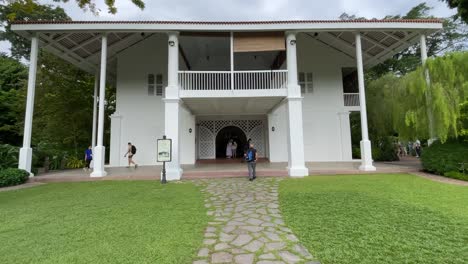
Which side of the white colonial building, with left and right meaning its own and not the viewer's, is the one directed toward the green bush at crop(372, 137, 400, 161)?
left

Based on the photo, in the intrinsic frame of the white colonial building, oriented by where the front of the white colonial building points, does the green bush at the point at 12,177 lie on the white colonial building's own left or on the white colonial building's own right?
on the white colonial building's own right

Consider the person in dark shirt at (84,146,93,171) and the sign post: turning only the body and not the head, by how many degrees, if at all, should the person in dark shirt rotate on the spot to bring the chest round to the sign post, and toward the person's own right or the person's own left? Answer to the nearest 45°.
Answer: approximately 45° to the person's own right

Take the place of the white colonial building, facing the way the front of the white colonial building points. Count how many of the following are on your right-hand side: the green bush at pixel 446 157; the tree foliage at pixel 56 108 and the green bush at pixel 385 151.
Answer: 1

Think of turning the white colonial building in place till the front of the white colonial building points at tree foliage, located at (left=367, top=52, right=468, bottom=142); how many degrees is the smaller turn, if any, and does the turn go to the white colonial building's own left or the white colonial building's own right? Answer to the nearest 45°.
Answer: approximately 45° to the white colonial building's own left

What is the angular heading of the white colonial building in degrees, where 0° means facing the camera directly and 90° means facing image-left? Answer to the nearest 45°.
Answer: approximately 0°

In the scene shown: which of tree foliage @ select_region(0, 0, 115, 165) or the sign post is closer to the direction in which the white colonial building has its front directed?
the sign post

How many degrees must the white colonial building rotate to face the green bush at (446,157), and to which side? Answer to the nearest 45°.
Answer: approximately 45° to its left
